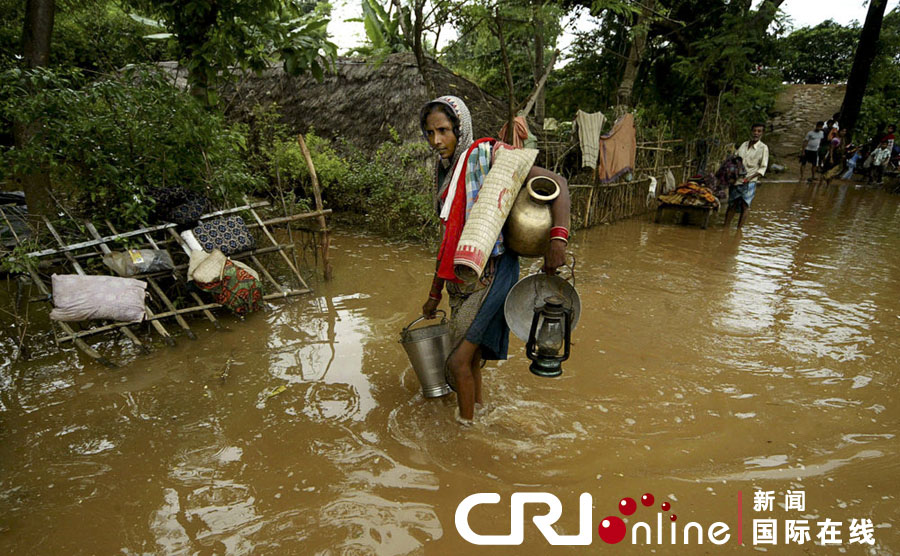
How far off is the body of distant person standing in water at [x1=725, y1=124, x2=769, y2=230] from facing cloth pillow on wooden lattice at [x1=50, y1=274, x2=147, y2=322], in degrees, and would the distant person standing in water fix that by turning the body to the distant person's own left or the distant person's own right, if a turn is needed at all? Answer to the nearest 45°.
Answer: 0° — they already face it

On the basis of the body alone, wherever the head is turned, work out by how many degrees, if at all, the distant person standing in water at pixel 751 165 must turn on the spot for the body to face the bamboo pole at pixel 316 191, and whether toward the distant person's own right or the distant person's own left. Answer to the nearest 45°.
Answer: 0° — they already face it

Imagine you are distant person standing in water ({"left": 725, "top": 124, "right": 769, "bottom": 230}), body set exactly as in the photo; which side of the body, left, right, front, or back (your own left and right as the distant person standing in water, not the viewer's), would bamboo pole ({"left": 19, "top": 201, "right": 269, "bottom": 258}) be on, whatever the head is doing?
front

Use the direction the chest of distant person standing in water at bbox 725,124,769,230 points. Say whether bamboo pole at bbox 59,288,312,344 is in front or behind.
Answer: in front

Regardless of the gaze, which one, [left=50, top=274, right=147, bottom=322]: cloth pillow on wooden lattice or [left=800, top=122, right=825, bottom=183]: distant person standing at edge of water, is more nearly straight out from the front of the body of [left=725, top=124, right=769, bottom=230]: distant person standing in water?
the cloth pillow on wooden lattice

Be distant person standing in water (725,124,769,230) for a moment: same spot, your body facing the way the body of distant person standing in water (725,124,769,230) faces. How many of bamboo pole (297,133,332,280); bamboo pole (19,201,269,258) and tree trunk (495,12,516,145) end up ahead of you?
3

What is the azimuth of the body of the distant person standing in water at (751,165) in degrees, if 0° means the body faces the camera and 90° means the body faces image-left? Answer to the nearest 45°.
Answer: approximately 45°

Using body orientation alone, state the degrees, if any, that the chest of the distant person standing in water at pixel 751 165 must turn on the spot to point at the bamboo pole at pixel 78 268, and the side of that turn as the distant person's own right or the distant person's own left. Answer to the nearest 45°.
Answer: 0° — they already face it

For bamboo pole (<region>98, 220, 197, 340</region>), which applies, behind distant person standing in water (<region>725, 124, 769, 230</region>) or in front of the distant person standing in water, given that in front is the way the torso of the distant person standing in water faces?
in front

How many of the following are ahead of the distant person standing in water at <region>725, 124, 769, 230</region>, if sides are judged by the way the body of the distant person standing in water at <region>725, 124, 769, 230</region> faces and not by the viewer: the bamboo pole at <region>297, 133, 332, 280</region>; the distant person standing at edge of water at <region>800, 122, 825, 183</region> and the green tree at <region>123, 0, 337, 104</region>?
2
